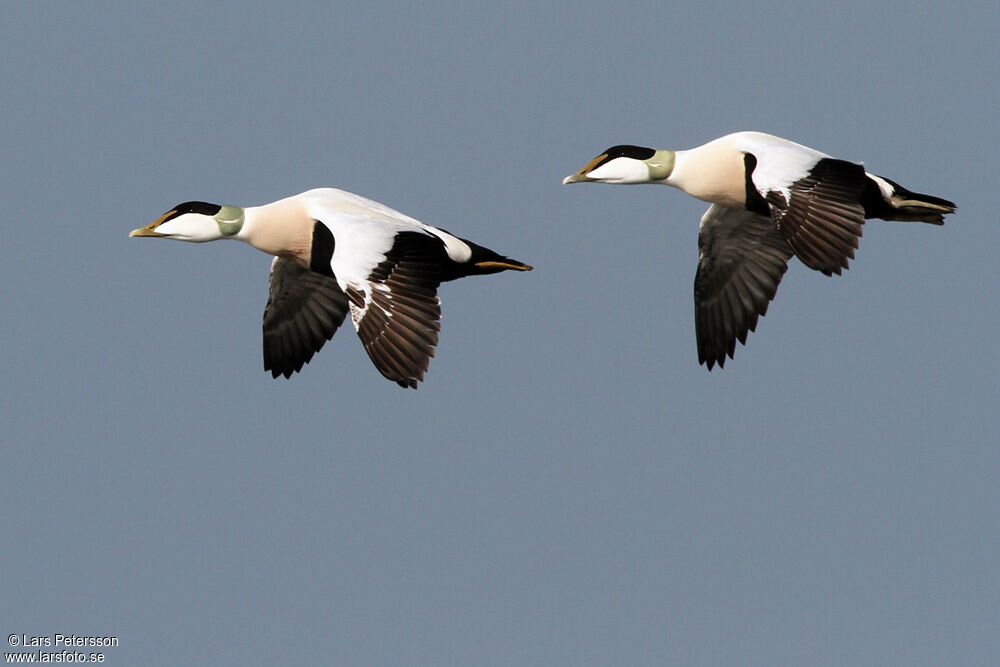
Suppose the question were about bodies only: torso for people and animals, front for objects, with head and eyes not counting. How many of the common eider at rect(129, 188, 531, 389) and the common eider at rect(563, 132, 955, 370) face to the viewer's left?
2

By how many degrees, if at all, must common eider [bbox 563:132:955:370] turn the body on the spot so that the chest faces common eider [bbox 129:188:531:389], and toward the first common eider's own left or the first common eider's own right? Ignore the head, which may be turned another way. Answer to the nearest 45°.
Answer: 0° — it already faces it

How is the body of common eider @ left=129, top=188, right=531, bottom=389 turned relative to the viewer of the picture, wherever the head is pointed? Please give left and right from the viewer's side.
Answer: facing to the left of the viewer

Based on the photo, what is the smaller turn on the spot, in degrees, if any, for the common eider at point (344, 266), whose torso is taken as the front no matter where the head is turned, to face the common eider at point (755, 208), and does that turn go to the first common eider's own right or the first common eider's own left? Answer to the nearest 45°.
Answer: approximately 180°

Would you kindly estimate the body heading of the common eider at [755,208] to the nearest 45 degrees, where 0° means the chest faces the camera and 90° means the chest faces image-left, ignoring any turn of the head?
approximately 90°
